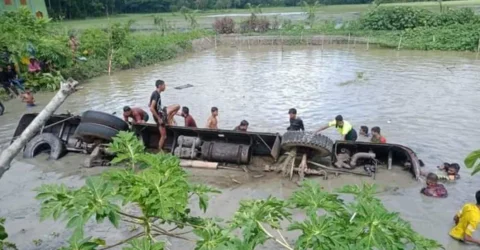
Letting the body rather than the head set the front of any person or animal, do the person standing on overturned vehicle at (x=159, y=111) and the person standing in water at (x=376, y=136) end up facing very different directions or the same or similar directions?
very different directions

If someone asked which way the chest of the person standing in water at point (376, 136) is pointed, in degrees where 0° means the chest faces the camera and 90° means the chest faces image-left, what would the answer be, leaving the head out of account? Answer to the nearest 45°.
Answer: approximately 45°

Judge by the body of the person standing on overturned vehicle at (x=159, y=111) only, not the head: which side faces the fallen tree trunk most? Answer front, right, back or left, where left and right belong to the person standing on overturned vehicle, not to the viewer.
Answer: right

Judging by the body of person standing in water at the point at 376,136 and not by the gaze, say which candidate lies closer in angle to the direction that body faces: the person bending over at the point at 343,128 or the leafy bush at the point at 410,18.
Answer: the person bending over

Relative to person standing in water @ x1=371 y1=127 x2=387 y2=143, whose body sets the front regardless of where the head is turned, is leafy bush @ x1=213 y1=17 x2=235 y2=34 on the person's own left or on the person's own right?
on the person's own right
